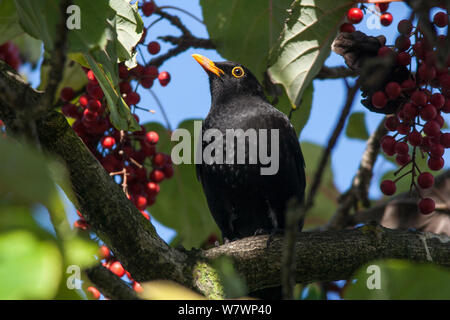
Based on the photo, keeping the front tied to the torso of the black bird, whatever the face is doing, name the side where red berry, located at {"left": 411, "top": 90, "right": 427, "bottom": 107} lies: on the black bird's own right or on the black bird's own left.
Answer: on the black bird's own left

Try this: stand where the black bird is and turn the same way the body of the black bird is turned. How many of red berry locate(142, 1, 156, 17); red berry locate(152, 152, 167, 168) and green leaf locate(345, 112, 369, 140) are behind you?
1

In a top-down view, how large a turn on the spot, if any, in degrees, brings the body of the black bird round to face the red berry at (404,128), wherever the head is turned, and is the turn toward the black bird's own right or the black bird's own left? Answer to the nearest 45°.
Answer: approximately 90° to the black bird's own left

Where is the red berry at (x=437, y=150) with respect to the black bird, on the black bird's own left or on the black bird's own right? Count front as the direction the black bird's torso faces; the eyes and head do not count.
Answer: on the black bird's own left

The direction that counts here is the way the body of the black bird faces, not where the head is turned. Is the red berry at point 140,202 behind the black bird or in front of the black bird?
in front

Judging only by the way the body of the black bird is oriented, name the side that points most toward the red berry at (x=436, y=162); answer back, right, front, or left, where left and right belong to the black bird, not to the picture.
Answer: left

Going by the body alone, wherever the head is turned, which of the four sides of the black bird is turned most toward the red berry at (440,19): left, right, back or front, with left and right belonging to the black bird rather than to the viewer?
left

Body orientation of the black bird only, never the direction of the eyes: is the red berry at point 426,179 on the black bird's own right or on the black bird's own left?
on the black bird's own left

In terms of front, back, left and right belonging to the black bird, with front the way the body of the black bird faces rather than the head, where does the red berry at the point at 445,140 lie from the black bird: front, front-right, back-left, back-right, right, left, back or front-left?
left
